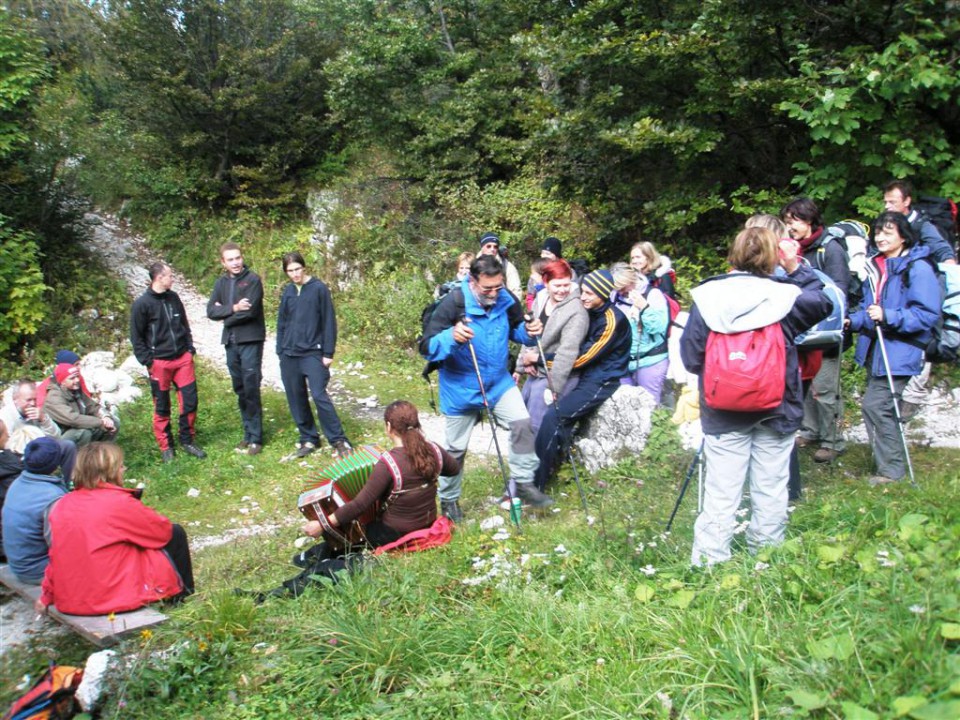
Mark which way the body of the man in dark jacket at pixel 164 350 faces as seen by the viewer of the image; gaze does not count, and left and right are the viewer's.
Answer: facing the viewer and to the right of the viewer

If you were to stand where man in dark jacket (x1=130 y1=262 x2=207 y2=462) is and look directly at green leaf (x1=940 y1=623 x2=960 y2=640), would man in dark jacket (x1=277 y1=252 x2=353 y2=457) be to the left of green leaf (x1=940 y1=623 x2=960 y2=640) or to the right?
left

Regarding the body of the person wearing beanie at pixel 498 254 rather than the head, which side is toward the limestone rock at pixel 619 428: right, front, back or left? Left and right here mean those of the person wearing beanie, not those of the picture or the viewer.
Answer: front

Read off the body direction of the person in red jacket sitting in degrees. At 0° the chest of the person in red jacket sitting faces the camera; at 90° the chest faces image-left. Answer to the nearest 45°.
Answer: approximately 225°

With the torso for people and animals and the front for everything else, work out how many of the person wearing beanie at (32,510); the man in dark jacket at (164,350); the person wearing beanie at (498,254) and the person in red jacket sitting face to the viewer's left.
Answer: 0

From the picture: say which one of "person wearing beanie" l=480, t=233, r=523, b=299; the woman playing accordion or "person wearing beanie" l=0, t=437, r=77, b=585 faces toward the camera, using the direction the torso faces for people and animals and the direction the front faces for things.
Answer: "person wearing beanie" l=480, t=233, r=523, b=299

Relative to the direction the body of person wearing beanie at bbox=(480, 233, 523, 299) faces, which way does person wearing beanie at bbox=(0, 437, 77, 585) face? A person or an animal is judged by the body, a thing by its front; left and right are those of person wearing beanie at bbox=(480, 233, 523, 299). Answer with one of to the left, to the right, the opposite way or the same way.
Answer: the opposite way

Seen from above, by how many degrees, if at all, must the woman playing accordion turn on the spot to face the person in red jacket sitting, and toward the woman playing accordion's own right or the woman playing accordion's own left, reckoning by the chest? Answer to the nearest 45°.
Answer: approximately 45° to the woman playing accordion's own left

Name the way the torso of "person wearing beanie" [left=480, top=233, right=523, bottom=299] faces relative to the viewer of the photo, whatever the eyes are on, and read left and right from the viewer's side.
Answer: facing the viewer

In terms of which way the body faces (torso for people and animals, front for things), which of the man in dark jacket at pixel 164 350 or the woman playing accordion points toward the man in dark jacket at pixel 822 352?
the man in dark jacket at pixel 164 350

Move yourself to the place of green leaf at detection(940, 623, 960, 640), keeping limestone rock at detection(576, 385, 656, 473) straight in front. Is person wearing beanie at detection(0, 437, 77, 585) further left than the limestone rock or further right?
left

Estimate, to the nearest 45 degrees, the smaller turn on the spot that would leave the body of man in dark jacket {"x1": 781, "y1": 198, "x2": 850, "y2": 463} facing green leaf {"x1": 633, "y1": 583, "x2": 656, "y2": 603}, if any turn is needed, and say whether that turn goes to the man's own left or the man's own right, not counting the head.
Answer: approximately 45° to the man's own left

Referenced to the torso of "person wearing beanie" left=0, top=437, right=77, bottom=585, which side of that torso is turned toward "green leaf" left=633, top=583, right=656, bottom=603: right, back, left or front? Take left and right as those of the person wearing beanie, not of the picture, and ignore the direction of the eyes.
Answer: right
